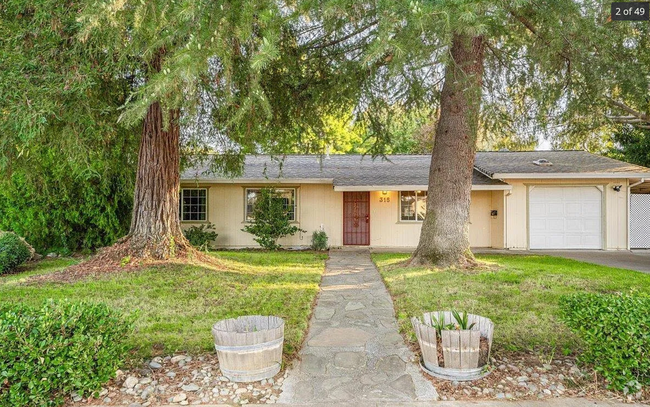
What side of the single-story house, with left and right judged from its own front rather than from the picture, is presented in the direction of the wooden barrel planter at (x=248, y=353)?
front

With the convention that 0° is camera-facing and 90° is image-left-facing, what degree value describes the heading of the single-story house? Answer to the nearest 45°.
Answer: approximately 0°

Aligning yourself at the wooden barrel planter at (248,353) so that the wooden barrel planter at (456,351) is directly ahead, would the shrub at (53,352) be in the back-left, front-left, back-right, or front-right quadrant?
back-right

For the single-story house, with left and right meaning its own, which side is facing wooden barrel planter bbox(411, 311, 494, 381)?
front

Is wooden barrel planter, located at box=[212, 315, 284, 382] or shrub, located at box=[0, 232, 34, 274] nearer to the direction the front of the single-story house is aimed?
the wooden barrel planter

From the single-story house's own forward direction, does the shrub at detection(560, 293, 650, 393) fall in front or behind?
in front

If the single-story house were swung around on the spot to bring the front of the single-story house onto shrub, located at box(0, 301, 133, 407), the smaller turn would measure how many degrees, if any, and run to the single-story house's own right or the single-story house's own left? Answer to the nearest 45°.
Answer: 0° — it already faces it

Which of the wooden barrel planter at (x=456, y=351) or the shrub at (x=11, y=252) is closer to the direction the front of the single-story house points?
the wooden barrel planter

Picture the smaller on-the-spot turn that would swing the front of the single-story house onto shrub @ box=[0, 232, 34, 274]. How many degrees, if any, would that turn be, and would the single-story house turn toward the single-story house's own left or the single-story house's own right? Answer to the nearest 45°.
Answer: approximately 45° to the single-story house's own right
